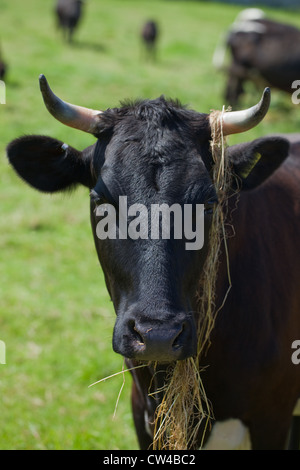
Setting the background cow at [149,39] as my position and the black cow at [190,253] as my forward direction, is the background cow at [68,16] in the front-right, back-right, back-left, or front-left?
back-right

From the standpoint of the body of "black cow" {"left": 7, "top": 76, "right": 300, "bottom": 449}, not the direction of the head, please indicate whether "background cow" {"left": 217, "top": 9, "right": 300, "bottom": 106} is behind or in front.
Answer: behind

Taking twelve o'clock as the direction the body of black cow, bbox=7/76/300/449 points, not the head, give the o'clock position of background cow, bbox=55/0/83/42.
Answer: The background cow is roughly at 4 o'clock from the black cow.

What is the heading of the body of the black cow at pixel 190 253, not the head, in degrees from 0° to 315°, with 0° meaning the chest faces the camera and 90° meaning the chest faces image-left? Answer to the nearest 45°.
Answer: approximately 45°
